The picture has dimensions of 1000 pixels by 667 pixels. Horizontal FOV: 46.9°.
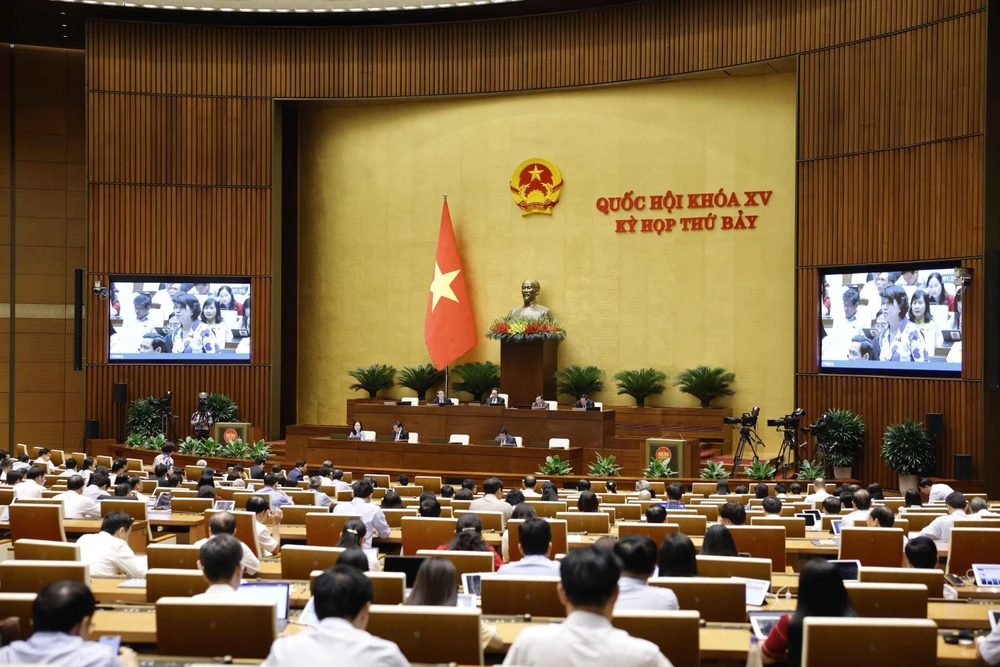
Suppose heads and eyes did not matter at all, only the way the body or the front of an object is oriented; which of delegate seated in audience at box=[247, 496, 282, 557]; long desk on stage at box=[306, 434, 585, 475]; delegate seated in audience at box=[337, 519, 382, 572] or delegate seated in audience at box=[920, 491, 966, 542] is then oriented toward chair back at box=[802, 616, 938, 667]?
the long desk on stage

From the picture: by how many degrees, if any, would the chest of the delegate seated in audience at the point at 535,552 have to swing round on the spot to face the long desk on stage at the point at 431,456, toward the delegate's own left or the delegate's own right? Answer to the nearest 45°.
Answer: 0° — they already face it

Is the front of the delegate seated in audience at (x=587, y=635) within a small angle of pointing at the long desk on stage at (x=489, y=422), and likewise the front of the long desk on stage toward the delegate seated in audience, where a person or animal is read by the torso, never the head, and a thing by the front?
yes

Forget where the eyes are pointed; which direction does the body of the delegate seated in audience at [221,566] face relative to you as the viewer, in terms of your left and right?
facing away from the viewer

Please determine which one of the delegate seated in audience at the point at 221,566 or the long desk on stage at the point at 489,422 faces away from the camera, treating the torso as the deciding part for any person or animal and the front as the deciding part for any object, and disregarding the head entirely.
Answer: the delegate seated in audience

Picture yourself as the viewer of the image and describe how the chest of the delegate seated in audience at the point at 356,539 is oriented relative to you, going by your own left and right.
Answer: facing away from the viewer

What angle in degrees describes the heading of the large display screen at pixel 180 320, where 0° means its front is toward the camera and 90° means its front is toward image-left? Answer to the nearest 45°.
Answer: approximately 0°

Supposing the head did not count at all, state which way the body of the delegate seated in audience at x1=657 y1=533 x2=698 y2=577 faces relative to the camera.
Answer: away from the camera

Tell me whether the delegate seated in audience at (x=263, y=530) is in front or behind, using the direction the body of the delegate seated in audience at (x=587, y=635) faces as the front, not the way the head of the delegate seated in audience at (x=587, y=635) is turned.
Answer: in front

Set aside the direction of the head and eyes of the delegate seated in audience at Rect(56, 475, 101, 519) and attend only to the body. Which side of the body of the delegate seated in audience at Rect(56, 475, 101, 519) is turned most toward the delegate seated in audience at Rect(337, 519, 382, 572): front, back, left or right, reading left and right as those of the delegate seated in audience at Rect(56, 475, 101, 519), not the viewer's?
right

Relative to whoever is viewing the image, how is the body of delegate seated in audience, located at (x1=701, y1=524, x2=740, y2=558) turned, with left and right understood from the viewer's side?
facing away from the viewer

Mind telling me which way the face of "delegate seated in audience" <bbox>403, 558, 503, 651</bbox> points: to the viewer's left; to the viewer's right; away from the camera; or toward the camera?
away from the camera

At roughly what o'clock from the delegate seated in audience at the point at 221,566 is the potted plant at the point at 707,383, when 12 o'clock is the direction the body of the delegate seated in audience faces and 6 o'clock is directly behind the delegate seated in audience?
The potted plant is roughly at 1 o'clock from the delegate seated in audience.

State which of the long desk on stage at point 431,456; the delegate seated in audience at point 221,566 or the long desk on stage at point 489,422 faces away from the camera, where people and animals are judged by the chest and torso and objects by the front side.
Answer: the delegate seated in audience

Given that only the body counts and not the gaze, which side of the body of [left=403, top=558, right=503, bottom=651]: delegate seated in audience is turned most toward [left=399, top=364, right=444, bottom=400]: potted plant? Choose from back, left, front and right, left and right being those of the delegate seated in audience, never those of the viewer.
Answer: front

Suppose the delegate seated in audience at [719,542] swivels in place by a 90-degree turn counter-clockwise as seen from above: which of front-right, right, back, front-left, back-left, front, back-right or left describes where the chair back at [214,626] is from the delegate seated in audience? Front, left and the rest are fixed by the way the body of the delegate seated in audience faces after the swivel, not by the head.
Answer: front-left

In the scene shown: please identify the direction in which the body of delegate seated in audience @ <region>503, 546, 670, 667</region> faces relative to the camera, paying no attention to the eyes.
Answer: away from the camera

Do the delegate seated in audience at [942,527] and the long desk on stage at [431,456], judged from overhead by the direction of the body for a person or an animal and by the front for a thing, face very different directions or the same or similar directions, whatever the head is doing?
very different directions
